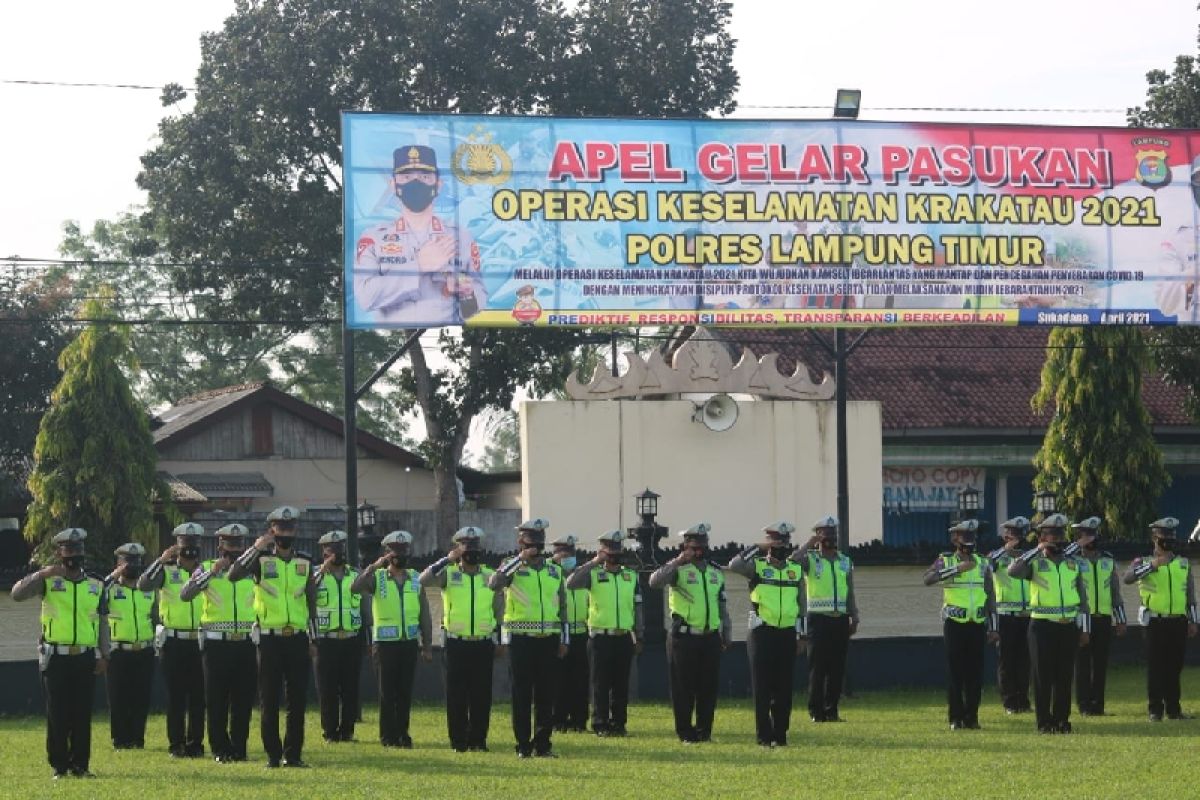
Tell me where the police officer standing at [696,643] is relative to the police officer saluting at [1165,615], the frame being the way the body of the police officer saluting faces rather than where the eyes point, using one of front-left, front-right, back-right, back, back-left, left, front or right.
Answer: front-right

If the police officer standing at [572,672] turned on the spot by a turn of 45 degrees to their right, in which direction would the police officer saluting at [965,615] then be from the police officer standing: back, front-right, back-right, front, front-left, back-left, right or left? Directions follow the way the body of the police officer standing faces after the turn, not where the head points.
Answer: back-left

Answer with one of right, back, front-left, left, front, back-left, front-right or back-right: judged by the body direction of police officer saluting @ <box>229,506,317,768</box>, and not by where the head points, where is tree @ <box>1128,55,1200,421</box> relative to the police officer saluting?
back-left

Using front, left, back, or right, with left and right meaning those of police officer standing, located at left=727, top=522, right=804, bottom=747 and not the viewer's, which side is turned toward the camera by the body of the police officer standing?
front

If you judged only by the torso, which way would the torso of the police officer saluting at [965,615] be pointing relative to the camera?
toward the camera

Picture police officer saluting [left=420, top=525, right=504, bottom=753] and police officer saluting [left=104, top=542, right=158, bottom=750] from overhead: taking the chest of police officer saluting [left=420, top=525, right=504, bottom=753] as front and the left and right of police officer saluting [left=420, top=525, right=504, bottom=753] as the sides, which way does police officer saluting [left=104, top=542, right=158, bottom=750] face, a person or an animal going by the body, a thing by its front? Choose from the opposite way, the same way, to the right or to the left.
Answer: the same way

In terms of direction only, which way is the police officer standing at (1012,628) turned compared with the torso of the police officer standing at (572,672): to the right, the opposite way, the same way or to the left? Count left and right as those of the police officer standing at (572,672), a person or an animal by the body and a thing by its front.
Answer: the same way

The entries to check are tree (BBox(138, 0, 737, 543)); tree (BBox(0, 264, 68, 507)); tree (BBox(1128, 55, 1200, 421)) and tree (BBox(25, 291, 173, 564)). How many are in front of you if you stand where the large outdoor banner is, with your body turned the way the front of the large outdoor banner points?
0

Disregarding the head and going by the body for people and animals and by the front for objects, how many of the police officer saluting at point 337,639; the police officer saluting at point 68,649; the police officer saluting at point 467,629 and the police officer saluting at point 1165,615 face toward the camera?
4

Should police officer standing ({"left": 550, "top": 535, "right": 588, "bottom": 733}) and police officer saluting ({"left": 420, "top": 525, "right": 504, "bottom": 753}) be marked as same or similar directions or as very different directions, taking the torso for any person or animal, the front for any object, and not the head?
same or similar directions

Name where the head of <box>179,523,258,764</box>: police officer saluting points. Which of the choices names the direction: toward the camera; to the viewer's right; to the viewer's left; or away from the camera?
toward the camera

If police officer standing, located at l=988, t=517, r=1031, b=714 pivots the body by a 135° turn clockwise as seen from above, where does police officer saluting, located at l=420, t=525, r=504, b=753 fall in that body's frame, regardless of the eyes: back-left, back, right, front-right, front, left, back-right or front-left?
left

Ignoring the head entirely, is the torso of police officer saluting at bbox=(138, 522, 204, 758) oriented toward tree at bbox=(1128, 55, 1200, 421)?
no

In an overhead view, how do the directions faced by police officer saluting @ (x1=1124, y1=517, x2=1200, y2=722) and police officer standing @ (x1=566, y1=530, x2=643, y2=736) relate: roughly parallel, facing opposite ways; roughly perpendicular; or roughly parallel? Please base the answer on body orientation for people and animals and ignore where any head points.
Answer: roughly parallel
